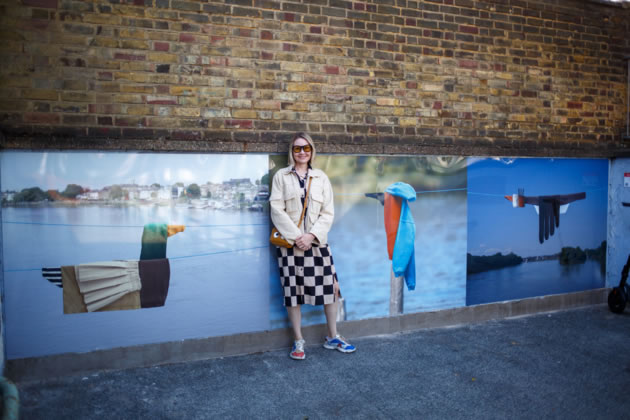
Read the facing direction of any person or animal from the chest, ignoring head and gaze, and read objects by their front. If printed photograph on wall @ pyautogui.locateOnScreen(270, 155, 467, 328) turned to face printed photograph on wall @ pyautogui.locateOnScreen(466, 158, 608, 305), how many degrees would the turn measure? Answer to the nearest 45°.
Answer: approximately 90° to its left

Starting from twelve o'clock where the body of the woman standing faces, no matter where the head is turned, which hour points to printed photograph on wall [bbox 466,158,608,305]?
The printed photograph on wall is roughly at 8 o'clock from the woman standing.

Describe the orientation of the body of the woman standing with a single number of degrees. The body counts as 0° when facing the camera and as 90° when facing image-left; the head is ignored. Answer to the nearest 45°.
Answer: approximately 0°

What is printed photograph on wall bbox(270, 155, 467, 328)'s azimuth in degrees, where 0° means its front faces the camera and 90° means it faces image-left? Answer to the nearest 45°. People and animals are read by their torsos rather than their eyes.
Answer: approximately 315°

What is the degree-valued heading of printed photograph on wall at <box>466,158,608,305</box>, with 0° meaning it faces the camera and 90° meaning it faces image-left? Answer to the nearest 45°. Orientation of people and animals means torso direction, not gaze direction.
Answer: approximately 315°
